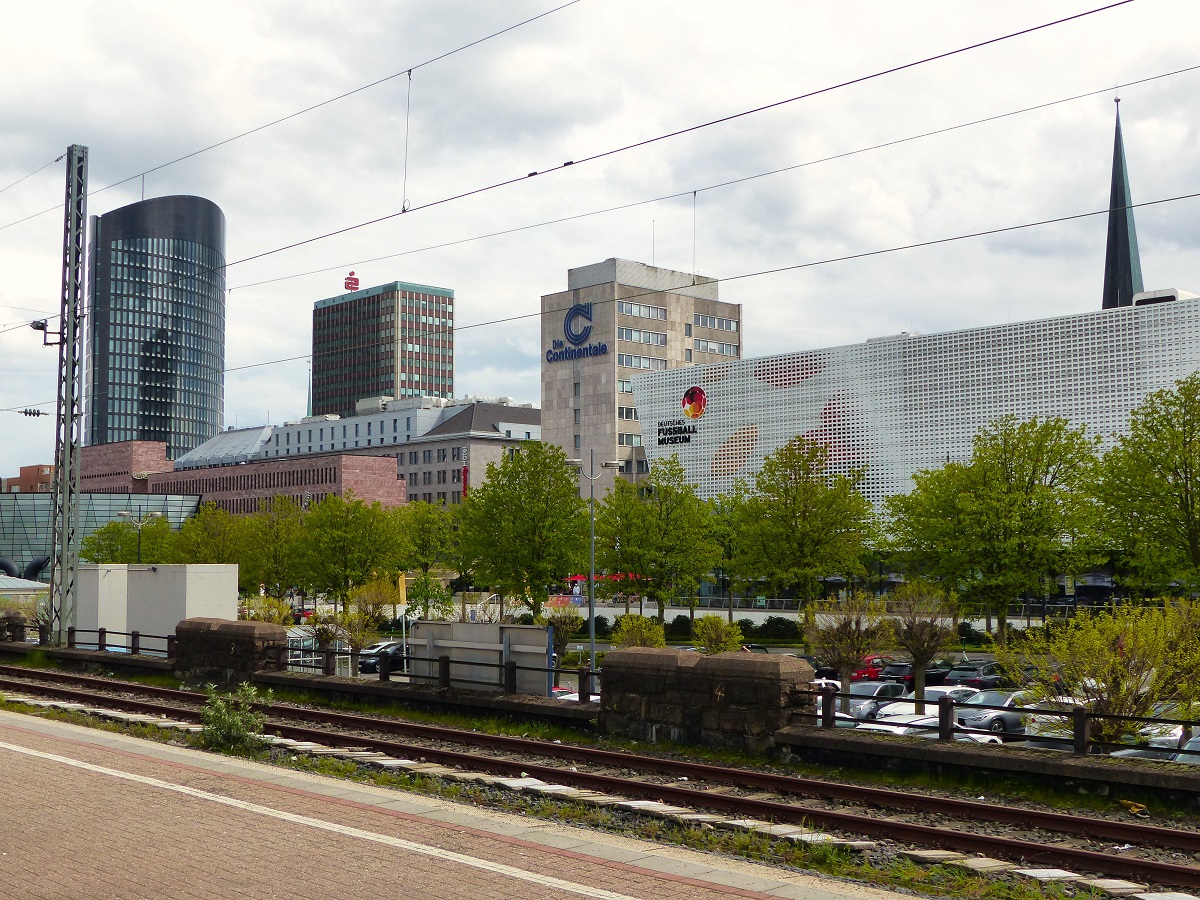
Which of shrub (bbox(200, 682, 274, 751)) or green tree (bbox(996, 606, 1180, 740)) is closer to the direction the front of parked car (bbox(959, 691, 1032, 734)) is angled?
the shrub

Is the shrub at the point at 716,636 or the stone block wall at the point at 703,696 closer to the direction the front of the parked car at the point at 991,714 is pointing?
the stone block wall

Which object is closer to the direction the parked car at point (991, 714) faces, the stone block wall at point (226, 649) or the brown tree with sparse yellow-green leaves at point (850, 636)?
the stone block wall

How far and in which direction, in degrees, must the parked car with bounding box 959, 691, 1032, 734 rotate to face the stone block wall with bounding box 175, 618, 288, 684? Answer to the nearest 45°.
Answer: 0° — it already faces it

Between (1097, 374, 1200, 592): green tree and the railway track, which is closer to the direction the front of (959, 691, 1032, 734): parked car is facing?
the railway track

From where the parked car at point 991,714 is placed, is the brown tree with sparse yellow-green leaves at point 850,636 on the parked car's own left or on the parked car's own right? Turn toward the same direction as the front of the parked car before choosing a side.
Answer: on the parked car's own right

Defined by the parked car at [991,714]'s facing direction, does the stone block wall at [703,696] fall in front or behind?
in front

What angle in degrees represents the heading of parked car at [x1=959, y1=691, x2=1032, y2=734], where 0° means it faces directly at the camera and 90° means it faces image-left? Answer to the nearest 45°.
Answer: approximately 45°

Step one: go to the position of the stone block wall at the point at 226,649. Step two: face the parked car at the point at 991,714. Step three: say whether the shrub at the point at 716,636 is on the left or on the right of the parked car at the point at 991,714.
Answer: left

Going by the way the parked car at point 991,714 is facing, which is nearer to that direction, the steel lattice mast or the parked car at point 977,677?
the steel lattice mast

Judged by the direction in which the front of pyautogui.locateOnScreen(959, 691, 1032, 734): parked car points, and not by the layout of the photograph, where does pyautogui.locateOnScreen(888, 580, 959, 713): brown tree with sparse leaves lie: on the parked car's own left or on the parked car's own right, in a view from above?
on the parked car's own right
